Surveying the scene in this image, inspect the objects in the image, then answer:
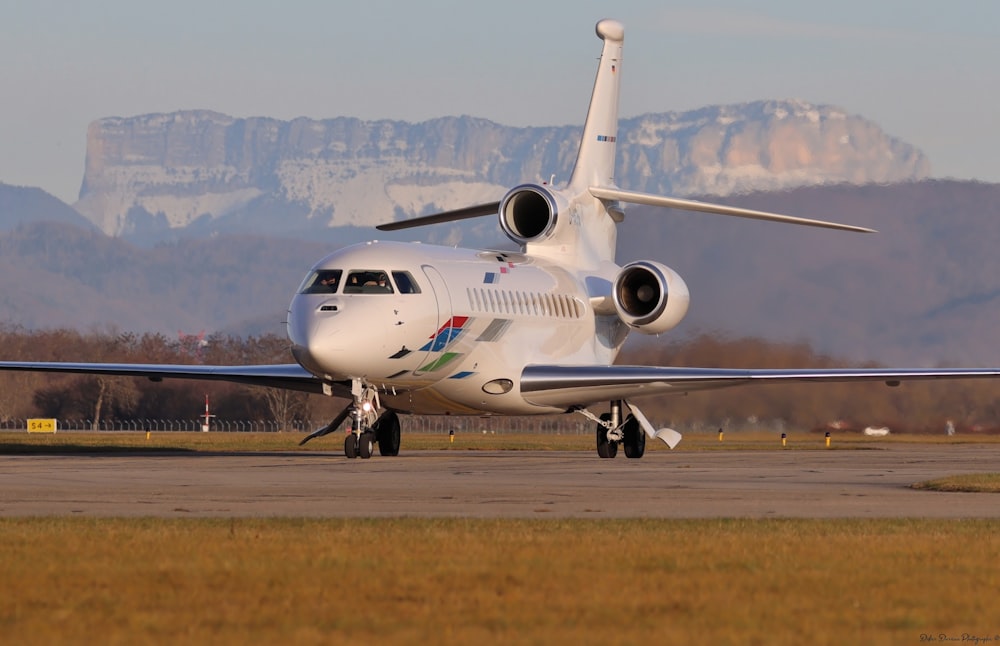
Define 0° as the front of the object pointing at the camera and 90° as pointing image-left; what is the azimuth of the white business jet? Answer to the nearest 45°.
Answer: approximately 0°
